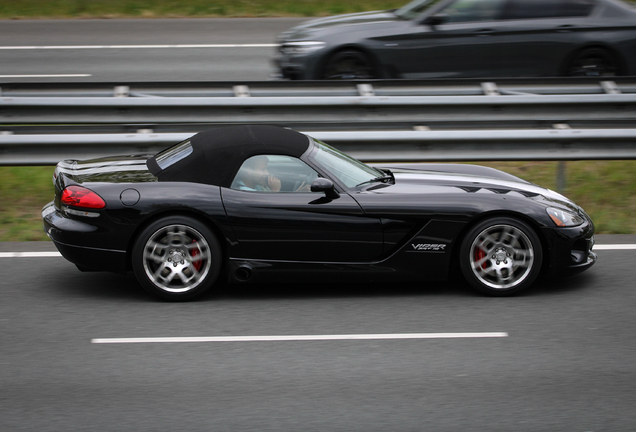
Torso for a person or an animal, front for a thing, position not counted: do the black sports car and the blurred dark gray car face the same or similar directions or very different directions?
very different directions

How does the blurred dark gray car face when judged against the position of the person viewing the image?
facing to the left of the viewer

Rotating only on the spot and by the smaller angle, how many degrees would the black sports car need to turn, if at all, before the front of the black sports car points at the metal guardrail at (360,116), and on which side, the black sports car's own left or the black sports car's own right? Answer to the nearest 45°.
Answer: approximately 90° to the black sports car's own left

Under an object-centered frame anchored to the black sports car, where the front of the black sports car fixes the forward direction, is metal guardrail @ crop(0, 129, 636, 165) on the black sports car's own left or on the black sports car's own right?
on the black sports car's own left

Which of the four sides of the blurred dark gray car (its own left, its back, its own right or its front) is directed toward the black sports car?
left

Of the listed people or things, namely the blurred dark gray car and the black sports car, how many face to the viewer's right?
1

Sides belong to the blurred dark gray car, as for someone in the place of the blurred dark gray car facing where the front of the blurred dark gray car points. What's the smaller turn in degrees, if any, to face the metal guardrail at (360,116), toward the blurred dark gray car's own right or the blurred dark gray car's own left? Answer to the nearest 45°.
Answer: approximately 45° to the blurred dark gray car's own left

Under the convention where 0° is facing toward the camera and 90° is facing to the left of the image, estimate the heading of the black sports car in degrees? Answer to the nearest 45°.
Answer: approximately 270°

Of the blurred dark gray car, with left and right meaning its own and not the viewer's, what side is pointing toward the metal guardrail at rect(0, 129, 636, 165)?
left
